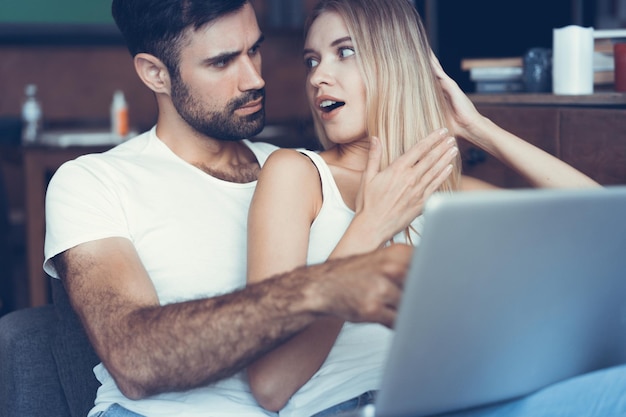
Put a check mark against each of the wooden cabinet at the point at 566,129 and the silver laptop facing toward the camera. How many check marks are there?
1

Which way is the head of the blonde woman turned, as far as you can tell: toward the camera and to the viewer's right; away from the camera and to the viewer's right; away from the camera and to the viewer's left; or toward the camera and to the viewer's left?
toward the camera and to the viewer's left

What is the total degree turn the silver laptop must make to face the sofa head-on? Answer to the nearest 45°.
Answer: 0° — it already faces it

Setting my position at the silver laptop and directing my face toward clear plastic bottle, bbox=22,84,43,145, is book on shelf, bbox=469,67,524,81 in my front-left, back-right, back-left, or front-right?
front-right

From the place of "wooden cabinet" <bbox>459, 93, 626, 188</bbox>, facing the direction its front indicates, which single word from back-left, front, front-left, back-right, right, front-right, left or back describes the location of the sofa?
front-right

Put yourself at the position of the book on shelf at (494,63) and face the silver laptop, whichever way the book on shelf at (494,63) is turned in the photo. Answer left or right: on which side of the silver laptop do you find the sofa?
right

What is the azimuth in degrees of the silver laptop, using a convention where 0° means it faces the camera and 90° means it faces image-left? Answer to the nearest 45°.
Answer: approximately 135°

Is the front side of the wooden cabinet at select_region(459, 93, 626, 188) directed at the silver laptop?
yes

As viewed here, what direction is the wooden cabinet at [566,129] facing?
toward the camera

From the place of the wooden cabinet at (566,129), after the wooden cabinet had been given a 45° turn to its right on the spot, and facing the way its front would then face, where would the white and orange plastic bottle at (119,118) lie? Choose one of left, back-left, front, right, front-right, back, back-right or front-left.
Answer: right

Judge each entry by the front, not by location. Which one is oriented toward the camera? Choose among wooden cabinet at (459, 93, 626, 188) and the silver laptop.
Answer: the wooden cabinet

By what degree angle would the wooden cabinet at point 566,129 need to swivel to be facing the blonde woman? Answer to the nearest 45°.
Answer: approximately 45° to its right
